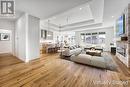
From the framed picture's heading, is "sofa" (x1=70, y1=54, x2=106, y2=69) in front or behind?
in front
